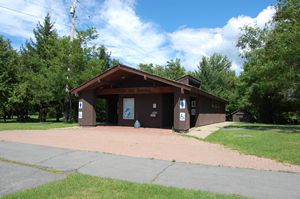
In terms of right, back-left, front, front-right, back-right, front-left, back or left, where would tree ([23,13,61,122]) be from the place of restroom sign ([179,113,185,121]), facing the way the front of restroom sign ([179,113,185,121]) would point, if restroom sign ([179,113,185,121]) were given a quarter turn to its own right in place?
front-right

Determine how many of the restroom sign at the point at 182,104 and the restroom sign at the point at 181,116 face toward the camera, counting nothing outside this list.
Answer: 2

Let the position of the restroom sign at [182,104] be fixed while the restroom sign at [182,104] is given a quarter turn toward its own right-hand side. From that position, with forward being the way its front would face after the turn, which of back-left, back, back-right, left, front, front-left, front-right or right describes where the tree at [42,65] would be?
front-right

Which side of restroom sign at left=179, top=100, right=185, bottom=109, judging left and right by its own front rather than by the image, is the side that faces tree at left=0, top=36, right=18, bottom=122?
right

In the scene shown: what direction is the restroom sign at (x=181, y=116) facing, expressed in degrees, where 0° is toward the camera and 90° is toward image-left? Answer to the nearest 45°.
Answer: approximately 0°

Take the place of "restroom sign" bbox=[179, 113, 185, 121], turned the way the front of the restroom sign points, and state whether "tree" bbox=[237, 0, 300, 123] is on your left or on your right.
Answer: on your left
